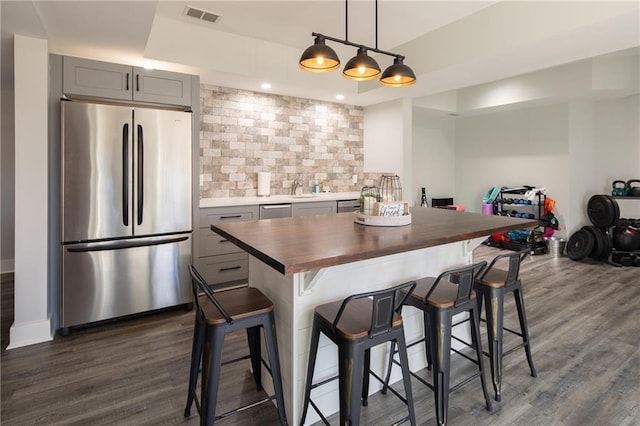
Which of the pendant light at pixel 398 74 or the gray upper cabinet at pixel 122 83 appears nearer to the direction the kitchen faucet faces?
the pendant light

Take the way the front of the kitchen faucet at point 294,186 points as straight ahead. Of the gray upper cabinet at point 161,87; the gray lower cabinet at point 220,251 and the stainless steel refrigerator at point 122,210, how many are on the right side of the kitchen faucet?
3

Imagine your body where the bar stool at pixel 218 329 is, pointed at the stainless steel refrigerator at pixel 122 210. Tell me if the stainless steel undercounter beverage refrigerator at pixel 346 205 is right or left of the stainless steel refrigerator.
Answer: right

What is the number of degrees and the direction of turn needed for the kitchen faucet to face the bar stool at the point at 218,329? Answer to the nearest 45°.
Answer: approximately 45° to its right

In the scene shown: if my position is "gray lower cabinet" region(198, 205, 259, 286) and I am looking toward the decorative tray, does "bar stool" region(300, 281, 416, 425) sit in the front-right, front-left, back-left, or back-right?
front-right

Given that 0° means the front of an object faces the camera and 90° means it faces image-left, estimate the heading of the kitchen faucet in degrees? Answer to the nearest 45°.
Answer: approximately 315°

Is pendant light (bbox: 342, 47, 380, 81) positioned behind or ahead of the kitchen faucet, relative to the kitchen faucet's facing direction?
ahead

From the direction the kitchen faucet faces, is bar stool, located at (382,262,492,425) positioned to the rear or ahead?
ahead

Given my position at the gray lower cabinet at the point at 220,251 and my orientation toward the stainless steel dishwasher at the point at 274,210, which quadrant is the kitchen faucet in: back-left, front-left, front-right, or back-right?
front-left

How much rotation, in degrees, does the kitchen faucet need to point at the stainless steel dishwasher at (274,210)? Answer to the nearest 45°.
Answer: approximately 45° to its right

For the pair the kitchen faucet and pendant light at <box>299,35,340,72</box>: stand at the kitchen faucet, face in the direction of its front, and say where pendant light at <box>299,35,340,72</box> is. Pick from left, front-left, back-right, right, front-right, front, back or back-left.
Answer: front-right

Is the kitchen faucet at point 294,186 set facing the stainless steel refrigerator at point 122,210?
no

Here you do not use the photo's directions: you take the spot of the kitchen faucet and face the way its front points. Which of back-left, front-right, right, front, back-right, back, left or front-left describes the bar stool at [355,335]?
front-right

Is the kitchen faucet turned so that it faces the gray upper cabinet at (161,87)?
no

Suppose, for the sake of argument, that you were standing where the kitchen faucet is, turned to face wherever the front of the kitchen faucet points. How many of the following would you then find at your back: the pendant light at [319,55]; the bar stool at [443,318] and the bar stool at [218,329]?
0

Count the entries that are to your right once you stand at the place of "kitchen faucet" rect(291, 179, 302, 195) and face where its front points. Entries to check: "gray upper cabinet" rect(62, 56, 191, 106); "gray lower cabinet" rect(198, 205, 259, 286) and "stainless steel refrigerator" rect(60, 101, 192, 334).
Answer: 3
